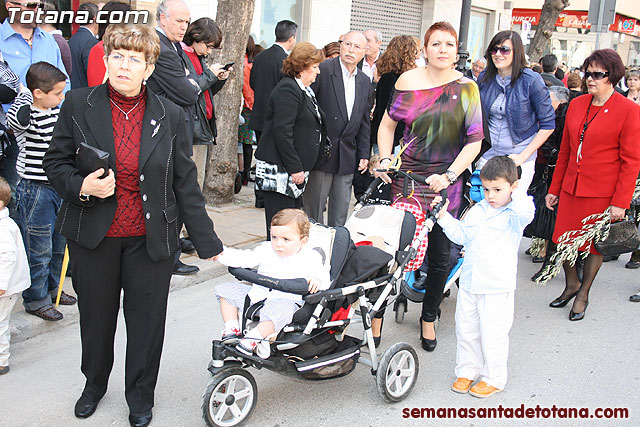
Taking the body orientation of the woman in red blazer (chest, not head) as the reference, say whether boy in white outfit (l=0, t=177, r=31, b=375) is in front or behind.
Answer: in front

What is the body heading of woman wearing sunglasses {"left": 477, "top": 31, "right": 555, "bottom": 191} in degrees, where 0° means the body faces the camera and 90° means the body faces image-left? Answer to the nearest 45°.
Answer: approximately 45°

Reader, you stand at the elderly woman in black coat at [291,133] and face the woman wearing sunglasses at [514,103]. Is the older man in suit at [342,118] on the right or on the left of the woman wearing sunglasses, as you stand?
left

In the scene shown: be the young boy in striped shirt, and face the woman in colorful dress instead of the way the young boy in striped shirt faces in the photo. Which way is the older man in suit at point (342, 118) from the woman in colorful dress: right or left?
left

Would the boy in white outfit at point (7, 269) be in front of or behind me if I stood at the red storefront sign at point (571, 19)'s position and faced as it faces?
in front

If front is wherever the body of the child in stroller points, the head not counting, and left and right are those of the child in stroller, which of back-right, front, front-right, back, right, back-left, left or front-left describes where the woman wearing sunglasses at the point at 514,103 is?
back

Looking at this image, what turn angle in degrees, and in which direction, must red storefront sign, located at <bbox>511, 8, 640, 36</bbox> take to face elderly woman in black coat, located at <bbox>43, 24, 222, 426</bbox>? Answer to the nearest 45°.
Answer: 0° — it already faces them

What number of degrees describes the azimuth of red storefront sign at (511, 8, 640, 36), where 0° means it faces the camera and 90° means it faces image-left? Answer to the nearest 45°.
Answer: approximately 0°

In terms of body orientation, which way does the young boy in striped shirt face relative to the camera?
to the viewer's right

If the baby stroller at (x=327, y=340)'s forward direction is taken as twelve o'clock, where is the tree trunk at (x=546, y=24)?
The tree trunk is roughly at 5 o'clock from the baby stroller.

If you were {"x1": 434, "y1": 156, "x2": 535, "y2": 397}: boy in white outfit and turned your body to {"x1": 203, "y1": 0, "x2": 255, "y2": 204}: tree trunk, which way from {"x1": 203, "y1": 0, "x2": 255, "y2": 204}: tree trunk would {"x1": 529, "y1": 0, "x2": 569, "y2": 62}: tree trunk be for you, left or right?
right

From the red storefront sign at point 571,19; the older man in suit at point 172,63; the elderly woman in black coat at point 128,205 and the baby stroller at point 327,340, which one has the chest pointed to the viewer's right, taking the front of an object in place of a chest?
the older man in suit
